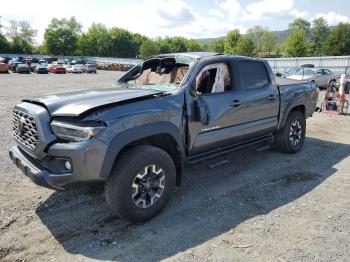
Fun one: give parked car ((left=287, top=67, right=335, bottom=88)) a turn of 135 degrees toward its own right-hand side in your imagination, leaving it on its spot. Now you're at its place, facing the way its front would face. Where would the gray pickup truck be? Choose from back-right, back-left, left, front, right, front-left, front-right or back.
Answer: back-right

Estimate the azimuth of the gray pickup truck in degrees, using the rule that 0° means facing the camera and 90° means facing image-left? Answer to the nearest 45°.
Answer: approximately 45°

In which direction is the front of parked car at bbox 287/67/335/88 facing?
to the viewer's left

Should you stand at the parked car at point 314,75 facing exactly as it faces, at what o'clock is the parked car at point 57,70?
the parked car at point 57,70 is roughly at 1 o'clock from the parked car at point 314,75.

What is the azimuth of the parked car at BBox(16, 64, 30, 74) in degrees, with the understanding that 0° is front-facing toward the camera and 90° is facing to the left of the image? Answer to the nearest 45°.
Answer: approximately 0°

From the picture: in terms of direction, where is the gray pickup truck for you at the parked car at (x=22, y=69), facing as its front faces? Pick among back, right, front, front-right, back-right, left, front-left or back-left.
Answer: front

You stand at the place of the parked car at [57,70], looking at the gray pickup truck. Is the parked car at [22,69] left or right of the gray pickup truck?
right

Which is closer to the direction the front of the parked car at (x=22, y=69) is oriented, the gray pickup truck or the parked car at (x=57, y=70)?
the gray pickup truck
